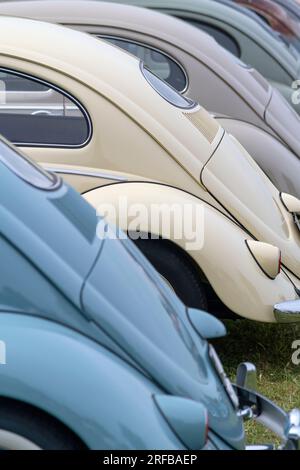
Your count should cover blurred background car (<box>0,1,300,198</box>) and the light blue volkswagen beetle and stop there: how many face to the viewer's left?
2

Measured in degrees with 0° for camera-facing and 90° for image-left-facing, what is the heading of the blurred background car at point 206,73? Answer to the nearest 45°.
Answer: approximately 90°

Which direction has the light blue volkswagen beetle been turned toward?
to the viewer's left

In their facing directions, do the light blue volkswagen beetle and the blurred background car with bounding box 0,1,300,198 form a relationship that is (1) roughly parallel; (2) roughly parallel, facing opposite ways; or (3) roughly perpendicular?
roughly parallel
